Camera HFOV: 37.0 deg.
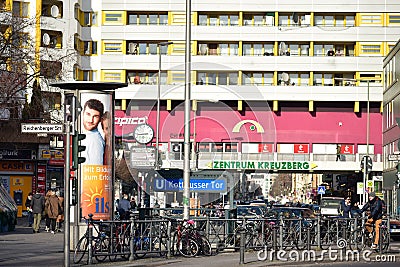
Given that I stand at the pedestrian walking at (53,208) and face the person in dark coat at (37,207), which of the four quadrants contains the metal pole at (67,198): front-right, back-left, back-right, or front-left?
back-left

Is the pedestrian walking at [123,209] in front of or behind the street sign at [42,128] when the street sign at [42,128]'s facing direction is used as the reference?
behind

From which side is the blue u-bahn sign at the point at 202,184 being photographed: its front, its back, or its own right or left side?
front

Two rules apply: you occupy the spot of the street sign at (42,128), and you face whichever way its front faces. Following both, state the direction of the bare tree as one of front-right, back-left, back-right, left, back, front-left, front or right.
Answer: back
